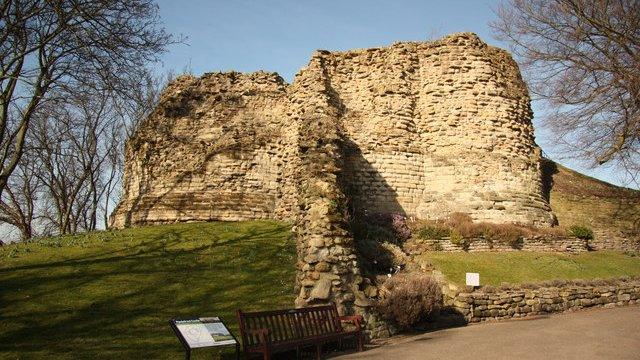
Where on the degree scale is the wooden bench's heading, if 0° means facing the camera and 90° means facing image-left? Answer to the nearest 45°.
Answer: approximately 315°

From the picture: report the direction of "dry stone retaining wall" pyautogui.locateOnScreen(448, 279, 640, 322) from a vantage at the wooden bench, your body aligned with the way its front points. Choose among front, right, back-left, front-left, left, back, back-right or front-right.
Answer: left

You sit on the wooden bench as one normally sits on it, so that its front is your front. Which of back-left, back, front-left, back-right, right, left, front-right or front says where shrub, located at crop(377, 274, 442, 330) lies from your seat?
left

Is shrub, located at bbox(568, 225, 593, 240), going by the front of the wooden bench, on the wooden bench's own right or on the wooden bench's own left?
on the wooden bench's own left

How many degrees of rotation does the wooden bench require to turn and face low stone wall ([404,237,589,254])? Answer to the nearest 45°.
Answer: approximately 90° to its left
